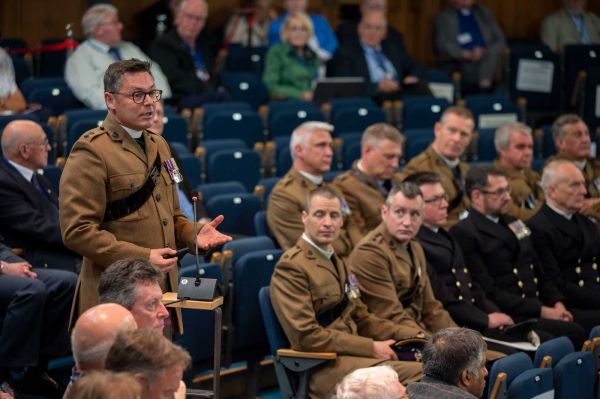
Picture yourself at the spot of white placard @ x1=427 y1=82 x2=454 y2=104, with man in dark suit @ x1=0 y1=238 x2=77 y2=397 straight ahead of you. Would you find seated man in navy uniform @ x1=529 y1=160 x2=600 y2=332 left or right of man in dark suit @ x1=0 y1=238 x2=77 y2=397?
left

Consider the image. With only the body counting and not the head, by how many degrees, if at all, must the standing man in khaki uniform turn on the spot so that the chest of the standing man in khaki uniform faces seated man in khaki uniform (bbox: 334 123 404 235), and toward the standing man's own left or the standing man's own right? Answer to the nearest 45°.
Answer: approximately 90° to the standing man's own left

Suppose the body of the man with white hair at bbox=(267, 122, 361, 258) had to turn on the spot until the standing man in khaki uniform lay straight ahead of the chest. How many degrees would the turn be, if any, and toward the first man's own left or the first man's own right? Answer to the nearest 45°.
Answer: approximately 45° to the first man's own right

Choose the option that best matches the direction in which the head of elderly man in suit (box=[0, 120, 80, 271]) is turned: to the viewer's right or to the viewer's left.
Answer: to the viewer's right

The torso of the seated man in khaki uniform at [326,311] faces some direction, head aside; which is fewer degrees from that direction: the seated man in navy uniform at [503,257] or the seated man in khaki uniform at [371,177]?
the seated man in navy uniform
